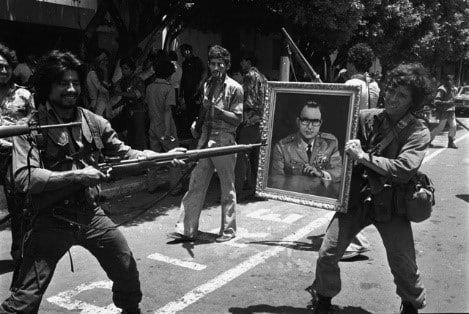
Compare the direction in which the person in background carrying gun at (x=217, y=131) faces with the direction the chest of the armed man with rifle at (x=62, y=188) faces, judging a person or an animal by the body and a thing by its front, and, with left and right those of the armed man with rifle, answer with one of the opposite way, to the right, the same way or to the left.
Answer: to the right

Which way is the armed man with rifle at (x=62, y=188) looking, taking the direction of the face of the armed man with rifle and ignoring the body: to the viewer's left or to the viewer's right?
to the viewer's right

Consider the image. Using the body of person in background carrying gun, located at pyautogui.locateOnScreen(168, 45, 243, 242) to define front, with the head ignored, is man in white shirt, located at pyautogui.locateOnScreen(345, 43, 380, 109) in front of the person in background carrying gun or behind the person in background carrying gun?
behind

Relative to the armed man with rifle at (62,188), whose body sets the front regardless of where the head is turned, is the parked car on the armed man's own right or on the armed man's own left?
on the armed man's own left

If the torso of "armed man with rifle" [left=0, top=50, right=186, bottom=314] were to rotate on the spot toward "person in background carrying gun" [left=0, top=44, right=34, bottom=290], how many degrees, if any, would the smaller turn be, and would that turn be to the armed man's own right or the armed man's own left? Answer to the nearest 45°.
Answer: approximately 135° to the armed man's own left

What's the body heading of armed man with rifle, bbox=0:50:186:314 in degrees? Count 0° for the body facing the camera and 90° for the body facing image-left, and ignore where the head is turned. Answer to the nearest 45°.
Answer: approximately 315°

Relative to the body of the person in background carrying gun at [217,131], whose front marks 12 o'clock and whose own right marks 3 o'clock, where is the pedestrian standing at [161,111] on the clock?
The pedestrian standing is roughly at 4 o'clock from the person in background carrying gun.

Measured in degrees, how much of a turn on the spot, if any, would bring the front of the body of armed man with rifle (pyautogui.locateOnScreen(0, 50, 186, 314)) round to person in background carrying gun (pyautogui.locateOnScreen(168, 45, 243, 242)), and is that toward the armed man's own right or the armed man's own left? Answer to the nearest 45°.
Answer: approximately 90° to the armed man's own left

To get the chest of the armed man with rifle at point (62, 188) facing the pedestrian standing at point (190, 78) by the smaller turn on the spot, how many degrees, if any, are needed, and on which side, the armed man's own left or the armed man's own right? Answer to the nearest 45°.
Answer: approximately 135° to the armed man's own left

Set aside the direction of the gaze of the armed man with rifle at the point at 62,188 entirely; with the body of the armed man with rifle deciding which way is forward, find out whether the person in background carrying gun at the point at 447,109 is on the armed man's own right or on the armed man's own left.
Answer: on the armed man's own left
